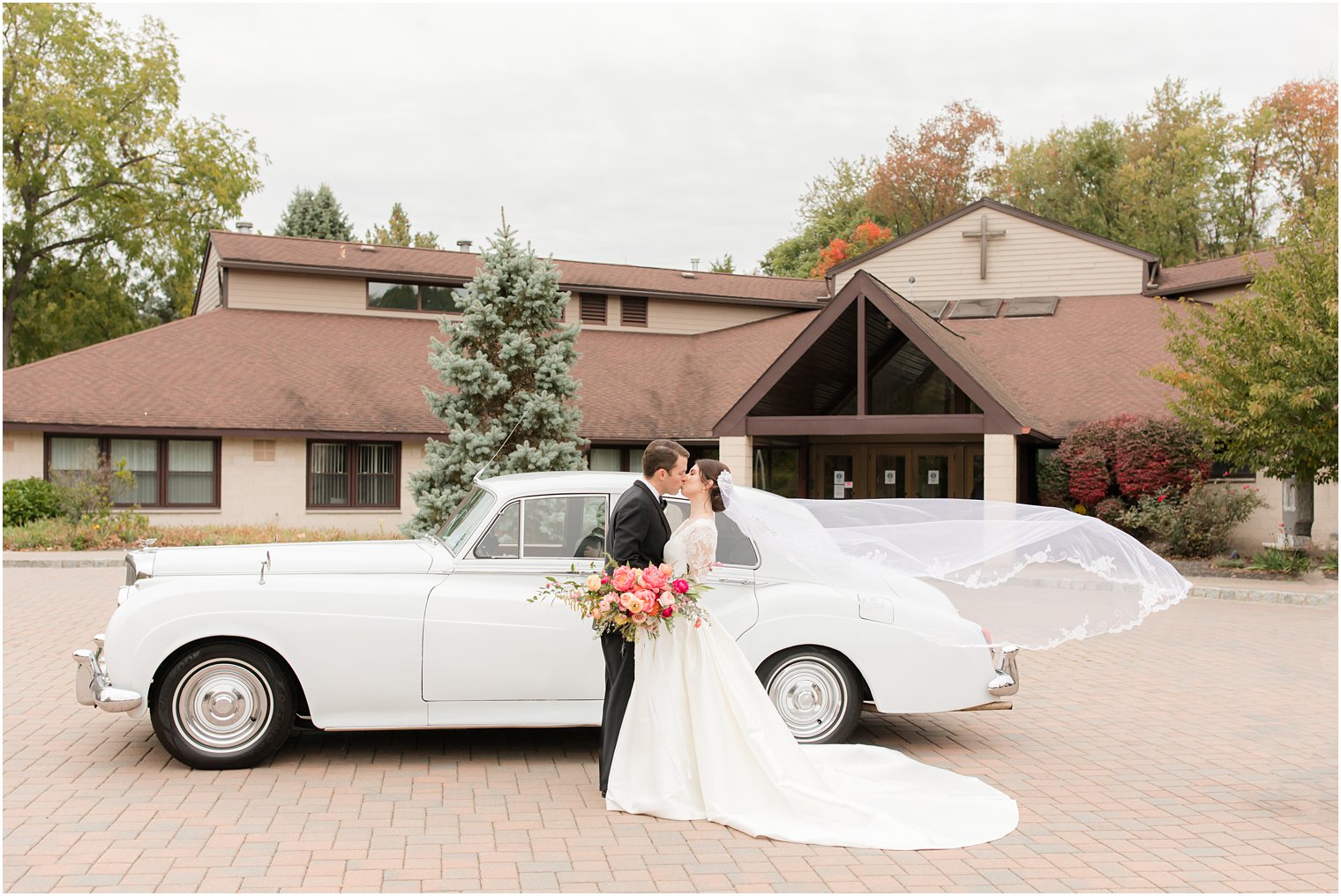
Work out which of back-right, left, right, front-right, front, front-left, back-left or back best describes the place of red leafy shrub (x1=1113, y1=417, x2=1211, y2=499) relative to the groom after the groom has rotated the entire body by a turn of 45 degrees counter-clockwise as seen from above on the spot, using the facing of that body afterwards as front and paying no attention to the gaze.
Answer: front

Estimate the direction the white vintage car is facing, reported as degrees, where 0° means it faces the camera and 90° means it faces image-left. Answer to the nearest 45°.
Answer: approximately 90°

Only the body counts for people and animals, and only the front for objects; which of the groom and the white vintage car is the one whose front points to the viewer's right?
the groom

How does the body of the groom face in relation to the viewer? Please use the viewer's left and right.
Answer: facing to the right of the viewer

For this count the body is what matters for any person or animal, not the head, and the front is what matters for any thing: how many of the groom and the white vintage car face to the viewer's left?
1

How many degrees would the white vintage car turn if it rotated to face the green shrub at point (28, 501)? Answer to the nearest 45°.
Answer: approximately 45° to its right

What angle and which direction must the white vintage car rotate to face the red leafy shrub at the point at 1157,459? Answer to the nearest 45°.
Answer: approximately 135° to its right

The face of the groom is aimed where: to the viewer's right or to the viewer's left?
to the viewer's right

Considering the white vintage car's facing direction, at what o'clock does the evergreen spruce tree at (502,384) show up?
The evergreen spruce tree is roughly at 3 o'clock from the white vintage car.

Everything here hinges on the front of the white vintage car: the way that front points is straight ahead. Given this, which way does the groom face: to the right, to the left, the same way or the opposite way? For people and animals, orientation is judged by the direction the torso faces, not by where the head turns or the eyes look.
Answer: the opposite way

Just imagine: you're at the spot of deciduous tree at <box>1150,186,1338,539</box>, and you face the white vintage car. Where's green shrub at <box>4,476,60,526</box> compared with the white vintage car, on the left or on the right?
right

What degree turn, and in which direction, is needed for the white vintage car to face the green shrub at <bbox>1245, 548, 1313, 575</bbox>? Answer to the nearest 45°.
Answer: approximately 135° to its right
